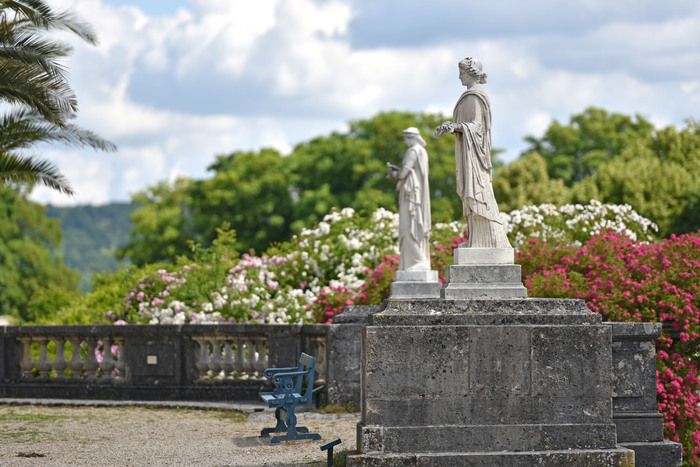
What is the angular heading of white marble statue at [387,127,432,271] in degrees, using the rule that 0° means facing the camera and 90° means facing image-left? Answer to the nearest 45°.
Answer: approximately 90°

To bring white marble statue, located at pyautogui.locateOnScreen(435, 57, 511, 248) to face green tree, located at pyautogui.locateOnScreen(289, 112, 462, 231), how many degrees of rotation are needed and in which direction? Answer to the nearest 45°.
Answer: approximately 90° to its right

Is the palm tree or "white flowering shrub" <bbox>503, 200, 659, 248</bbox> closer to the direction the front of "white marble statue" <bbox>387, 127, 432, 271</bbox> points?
the palm tree

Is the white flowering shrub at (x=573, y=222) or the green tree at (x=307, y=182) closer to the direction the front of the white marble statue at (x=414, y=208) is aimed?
the green tree

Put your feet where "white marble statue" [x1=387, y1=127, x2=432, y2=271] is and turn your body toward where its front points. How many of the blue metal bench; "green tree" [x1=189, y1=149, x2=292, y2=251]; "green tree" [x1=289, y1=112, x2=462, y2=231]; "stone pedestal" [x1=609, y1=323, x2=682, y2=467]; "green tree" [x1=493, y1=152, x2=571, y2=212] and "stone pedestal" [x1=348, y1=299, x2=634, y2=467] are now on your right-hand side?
3

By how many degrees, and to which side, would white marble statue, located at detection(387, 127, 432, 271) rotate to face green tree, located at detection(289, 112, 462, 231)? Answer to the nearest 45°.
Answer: approximately 90° to its right

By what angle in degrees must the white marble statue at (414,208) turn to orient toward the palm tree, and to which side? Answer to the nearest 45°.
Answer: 0° — it already faces it

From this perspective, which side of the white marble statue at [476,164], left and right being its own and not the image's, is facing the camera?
left

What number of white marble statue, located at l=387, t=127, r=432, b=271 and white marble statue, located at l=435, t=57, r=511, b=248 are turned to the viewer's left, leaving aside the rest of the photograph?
2
